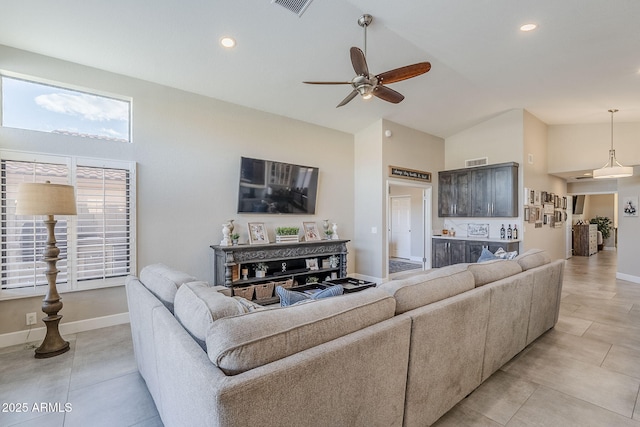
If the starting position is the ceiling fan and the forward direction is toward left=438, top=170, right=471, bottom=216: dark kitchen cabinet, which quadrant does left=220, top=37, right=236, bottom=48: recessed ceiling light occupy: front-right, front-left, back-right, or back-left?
back-left

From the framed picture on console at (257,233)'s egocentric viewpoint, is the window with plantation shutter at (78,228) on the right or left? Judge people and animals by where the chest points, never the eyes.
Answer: on its right

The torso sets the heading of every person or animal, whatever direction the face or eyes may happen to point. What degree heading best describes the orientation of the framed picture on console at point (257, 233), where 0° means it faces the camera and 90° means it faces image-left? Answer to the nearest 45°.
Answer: approximately 315°

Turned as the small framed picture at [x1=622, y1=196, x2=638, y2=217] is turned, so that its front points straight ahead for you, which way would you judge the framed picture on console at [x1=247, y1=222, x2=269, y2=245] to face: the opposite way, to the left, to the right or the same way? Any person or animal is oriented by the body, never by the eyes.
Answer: to the left

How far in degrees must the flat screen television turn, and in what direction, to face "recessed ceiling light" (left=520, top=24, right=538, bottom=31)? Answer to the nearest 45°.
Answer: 0° — it already faces it
